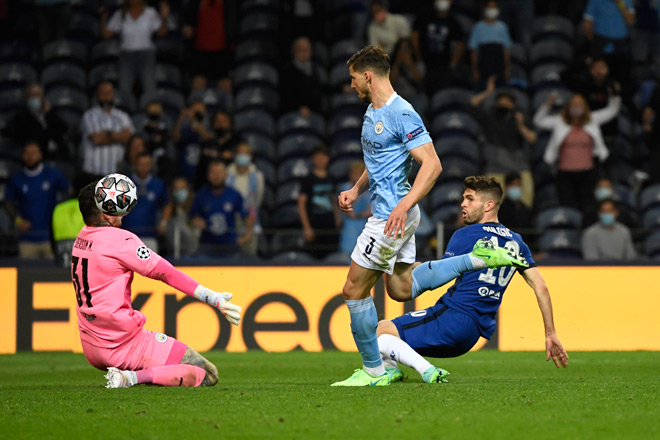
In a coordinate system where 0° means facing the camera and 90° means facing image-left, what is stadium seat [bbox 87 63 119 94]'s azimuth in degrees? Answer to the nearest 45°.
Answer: approximately 0°

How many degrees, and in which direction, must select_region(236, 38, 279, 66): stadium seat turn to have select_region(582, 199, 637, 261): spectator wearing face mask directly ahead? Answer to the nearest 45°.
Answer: approximately 45° to its left

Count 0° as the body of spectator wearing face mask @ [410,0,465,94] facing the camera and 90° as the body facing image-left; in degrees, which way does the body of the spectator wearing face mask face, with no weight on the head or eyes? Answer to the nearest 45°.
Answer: approximately 0°

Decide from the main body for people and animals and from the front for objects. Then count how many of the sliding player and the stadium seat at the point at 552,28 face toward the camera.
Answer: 1
